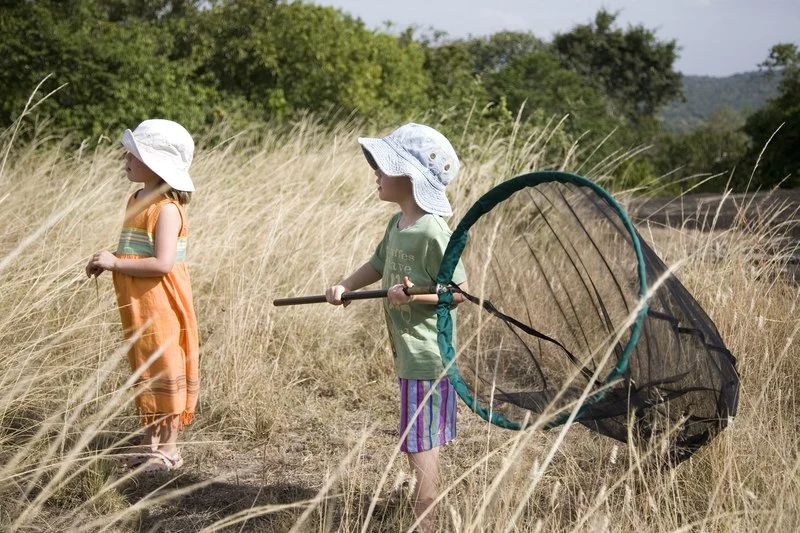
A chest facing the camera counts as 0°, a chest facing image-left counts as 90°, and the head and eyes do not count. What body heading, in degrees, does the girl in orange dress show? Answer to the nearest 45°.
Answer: approximately 90°

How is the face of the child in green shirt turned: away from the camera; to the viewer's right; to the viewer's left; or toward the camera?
to the viewer's left

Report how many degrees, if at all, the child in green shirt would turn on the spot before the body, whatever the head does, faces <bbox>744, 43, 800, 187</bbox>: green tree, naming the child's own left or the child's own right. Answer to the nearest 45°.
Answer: approximately 180°

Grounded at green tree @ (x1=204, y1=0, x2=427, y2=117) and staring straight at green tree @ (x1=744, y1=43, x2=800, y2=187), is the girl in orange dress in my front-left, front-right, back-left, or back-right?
back-right

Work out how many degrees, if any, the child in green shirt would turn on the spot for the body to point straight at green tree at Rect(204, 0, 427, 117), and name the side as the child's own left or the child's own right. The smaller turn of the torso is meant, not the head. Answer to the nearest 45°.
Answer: approximately 135° to the child's own right

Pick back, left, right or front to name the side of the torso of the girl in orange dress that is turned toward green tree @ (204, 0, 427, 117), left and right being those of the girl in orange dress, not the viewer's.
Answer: right

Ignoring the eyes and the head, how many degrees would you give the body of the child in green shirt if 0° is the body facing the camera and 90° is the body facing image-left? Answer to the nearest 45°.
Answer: approximately 45°

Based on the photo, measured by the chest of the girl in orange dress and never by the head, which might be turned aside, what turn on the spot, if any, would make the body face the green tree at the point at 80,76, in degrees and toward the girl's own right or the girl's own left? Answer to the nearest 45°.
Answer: approximately 90° to the girl's own right

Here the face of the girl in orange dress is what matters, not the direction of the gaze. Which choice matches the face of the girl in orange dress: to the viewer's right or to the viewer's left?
to the viewer's left
